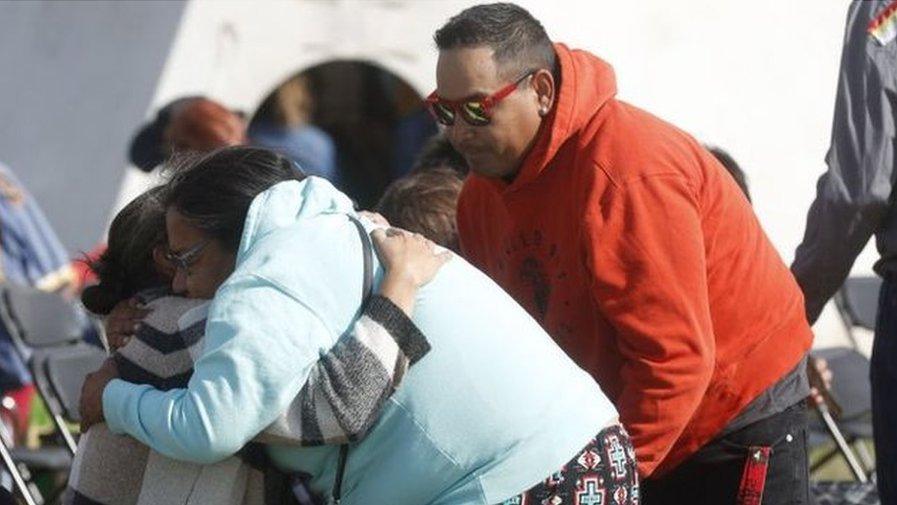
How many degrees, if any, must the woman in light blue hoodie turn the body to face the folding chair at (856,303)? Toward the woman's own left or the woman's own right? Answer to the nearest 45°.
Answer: approximately 135° to the woman's own right

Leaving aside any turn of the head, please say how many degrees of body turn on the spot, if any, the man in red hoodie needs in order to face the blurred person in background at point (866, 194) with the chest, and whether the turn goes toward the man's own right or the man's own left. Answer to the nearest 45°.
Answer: approximately 180°

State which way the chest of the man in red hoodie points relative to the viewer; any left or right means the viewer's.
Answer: facing the viewer and to the left of the viewer

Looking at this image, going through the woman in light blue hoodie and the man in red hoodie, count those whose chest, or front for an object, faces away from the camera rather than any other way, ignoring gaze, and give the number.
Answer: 0

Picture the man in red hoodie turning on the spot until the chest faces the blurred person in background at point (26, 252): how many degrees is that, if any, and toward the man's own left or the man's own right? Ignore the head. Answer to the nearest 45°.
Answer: approximately 90° to the man's own right

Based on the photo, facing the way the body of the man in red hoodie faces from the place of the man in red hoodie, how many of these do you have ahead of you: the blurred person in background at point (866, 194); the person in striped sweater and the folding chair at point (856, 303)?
1

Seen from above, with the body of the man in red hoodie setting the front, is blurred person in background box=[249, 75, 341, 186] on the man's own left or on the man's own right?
on the man's own right

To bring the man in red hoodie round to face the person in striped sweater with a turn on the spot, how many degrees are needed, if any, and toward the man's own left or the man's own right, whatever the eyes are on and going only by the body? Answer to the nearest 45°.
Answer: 0° — they already face them

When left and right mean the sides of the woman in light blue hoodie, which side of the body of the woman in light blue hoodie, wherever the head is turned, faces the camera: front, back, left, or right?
left

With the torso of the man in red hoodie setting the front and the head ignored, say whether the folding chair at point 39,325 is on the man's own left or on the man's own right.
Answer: on the man's own right

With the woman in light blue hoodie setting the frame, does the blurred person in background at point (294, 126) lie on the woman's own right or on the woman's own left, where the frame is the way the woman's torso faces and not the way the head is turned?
on the woman's own right
